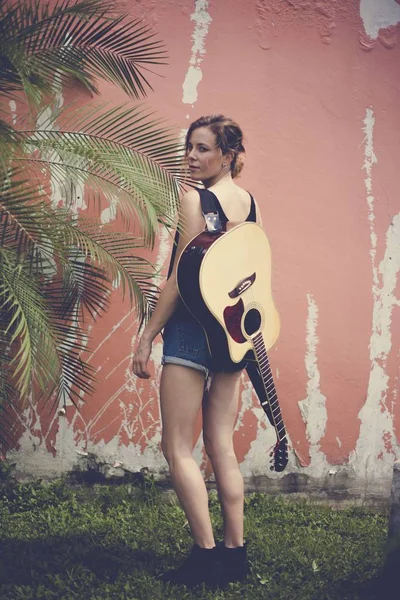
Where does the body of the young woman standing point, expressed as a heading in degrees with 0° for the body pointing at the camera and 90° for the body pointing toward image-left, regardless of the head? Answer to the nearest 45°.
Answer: approximately 135°
